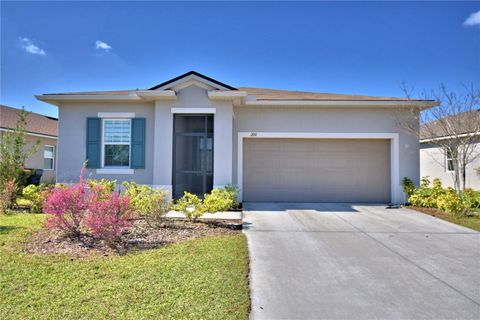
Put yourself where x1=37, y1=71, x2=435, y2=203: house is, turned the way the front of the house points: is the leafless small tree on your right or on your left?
on your left

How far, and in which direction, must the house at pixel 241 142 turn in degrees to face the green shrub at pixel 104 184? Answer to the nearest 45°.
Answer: approximately 45° to its right

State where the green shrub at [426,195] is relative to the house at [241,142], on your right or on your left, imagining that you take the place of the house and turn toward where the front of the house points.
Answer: on your left

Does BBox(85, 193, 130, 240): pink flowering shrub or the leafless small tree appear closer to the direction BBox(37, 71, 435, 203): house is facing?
the pink flowering shrub

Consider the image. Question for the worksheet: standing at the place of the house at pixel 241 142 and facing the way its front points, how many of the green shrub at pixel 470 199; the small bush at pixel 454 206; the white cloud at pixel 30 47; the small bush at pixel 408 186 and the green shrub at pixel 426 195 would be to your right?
1

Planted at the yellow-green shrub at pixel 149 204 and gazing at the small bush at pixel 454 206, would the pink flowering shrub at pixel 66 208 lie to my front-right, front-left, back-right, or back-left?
back-right

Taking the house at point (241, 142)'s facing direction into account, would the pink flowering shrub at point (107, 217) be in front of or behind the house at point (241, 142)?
in front

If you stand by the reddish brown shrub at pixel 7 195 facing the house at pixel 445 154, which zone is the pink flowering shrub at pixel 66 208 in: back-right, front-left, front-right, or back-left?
front-right

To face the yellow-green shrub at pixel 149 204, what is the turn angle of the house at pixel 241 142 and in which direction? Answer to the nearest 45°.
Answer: approximately 45° to its right

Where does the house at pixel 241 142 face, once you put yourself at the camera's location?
facing the viewer
